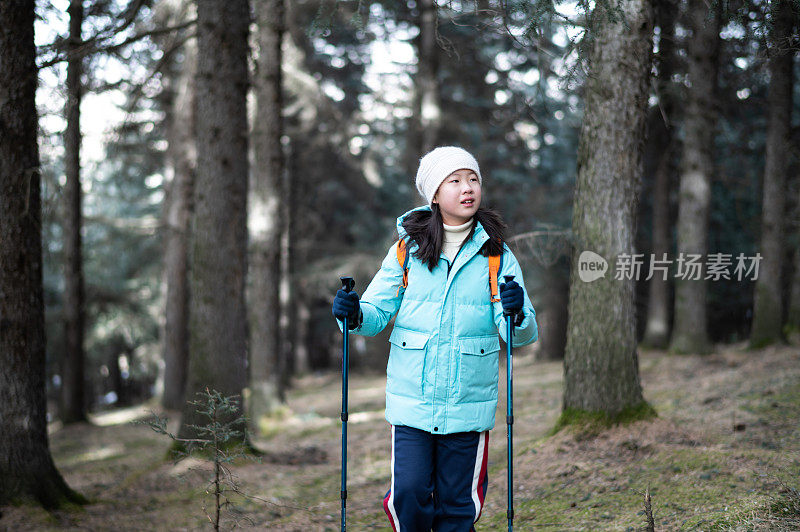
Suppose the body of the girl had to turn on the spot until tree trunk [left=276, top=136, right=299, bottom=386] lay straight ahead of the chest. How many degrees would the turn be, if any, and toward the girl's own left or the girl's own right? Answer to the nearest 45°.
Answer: approximately 180°

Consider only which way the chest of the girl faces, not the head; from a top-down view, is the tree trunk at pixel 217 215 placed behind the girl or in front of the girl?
behind

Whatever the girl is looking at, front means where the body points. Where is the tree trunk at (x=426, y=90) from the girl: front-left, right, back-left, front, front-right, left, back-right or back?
back

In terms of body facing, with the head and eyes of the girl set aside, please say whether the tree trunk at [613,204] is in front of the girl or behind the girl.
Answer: behind

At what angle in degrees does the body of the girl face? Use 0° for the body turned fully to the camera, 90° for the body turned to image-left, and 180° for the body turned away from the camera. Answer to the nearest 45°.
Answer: approximately 0°

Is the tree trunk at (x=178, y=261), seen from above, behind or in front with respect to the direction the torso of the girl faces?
behind

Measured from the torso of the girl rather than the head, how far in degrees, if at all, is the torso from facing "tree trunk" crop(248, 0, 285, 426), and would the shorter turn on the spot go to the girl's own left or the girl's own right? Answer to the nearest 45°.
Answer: approximately 180°
